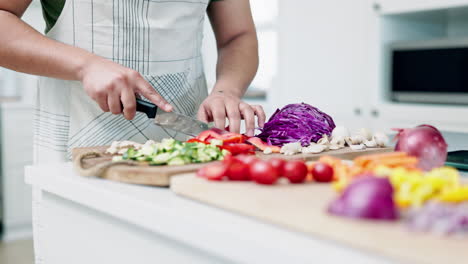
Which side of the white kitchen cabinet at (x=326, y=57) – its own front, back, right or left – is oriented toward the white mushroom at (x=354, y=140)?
front

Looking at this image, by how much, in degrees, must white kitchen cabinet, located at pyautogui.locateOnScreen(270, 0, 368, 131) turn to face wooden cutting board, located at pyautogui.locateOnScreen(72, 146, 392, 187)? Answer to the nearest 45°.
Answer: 0° — it already faces it

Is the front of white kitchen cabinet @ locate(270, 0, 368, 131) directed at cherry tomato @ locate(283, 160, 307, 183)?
yes

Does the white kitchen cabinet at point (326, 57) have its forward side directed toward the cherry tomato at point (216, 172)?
yes

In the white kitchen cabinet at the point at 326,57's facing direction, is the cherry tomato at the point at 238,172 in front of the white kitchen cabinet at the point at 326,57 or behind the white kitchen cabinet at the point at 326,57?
in front

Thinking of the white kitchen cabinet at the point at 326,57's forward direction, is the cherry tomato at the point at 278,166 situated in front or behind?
in front

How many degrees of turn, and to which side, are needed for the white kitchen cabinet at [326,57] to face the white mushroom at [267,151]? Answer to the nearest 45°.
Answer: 0° — it already faces it

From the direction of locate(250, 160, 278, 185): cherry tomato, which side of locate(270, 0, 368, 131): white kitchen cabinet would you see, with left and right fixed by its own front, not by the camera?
front

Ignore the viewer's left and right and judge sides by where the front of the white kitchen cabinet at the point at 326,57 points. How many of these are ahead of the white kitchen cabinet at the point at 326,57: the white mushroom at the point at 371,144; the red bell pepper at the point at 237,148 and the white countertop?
3

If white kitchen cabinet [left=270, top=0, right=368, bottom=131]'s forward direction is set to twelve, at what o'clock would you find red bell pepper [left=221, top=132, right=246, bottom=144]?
The red bell pepper is roughly at 12 o'clock from the white kitchen cabinet.

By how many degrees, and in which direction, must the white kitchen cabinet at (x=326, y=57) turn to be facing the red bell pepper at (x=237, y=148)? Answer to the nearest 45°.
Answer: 0° — it already faces it

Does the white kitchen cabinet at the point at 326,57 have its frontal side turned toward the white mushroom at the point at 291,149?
yes

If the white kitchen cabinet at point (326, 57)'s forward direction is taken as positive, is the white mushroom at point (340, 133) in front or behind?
in front

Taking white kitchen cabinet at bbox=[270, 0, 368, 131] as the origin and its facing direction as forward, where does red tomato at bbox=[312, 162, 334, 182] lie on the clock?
The red tomato is roughly at 12 o'clock from the white kitchen cabinet.

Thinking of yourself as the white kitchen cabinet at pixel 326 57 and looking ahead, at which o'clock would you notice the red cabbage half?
The red cabbage half is roughly at 12 o'clock from the white kitchen cabinet.

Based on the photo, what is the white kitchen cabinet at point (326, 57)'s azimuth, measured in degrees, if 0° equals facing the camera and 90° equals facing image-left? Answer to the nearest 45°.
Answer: approximately 0°
